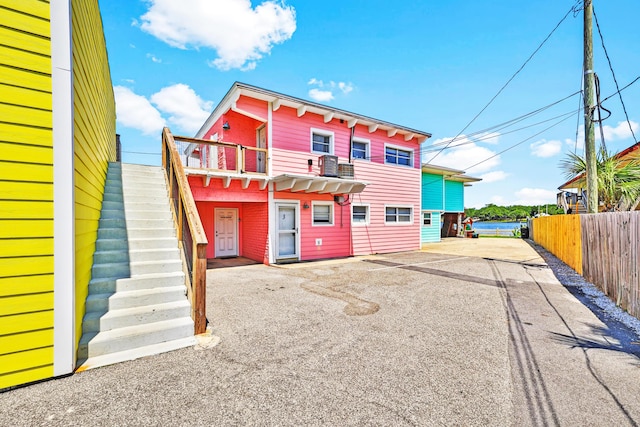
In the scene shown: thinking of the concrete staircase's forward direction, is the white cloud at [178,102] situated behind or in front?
behind

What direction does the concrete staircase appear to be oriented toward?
toward the camera

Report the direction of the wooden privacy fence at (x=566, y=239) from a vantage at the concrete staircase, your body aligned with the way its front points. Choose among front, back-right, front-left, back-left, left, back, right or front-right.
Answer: left

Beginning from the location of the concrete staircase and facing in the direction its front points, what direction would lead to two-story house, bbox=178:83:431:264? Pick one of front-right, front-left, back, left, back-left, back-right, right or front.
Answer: back-left

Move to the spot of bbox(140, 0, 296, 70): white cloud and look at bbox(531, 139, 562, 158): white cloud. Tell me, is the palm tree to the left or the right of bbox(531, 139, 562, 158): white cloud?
right

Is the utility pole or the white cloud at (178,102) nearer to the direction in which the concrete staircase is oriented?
the utility pole

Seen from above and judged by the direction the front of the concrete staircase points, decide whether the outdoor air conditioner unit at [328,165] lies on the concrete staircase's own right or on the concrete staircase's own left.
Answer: on the concrete staircase's own left
